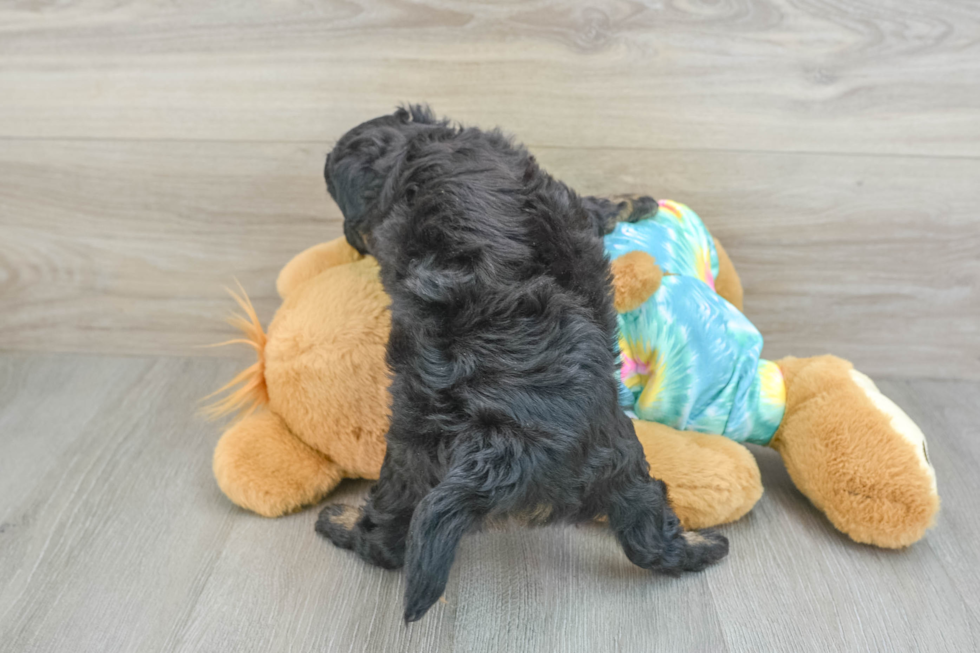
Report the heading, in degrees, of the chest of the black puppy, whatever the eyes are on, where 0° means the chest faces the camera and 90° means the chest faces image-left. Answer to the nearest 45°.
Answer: approximately 180°
